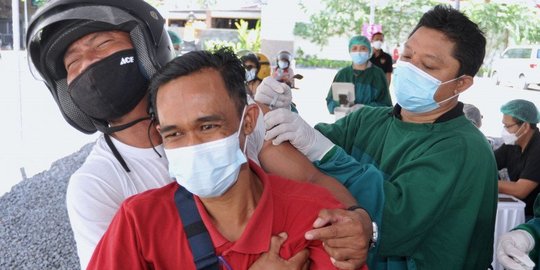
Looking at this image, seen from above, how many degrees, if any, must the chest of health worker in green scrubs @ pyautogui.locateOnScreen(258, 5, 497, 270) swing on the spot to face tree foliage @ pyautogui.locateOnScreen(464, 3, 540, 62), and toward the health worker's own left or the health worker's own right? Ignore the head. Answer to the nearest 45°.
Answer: approximately 135° to the health worker's own right

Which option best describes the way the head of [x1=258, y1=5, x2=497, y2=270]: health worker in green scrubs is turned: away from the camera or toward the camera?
toward the camera

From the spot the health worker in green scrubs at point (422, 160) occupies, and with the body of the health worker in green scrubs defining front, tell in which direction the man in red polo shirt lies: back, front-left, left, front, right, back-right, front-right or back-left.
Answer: front

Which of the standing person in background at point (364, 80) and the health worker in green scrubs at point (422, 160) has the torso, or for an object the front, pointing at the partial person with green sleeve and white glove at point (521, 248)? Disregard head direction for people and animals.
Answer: the standing person in background at point (364, 80)

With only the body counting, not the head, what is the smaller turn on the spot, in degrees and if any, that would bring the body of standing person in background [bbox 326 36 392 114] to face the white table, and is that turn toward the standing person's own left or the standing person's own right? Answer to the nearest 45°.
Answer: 0° — they already face it

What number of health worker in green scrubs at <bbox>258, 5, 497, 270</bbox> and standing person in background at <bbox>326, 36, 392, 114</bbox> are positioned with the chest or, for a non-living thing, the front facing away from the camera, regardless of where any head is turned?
0

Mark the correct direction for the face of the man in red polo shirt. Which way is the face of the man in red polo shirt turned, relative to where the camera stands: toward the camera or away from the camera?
toward the camera

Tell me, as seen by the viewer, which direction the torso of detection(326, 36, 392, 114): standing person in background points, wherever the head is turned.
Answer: toward the camera

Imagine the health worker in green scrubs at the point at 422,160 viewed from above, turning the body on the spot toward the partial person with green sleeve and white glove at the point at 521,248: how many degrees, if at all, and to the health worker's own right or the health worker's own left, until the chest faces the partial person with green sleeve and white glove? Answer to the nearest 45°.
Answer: approximately 180°

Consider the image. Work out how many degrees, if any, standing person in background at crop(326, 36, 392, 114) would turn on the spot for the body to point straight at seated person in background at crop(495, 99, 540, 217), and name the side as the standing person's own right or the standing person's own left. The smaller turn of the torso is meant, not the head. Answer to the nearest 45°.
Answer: approximately 45° to the standing person's own left

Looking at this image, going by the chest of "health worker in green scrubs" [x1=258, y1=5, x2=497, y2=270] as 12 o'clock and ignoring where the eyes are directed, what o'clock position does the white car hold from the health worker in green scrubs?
The white car is roughly at 5 o'clock from the health worker in green scrubs.

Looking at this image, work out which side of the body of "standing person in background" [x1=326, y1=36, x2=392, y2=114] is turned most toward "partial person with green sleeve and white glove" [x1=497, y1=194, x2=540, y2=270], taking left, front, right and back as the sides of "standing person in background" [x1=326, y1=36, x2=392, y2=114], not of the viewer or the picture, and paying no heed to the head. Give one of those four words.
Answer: front

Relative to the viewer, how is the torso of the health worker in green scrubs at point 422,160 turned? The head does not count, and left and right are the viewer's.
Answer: facing the viewer and to the left of the viewer

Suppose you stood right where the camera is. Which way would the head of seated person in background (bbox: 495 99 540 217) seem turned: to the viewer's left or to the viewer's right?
to the viewer's left
